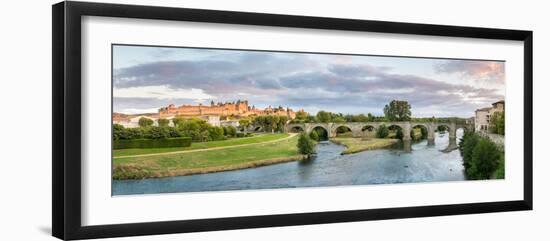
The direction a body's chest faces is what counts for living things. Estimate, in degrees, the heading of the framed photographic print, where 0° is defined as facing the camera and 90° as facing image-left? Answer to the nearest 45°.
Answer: approximately 315°
